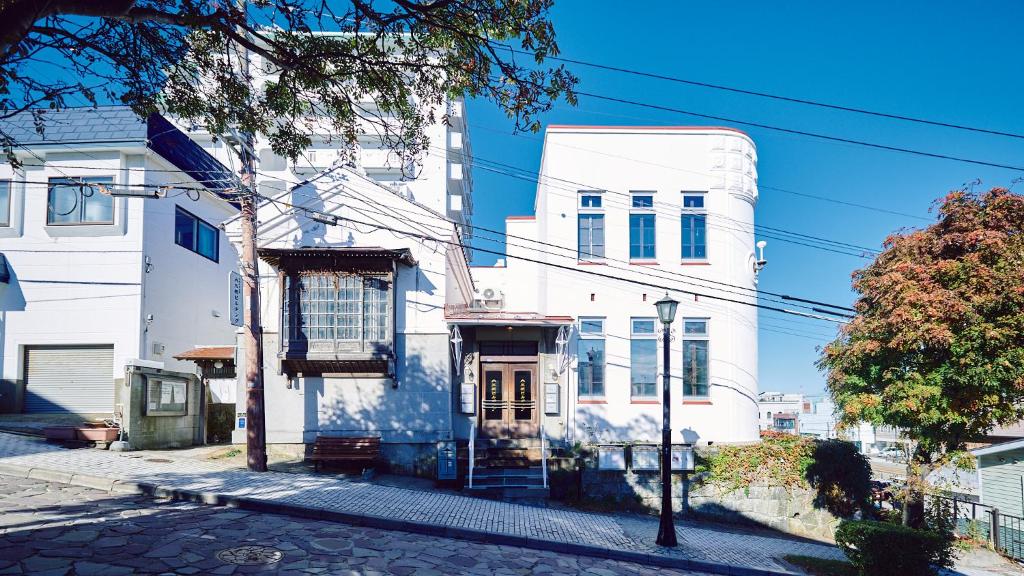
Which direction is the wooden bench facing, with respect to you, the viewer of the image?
facing the viewer

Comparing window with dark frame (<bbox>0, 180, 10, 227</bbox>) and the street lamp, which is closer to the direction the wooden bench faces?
the street lamp

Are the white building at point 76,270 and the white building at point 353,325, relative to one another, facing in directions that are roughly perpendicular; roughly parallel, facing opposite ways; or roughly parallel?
roughly parallel

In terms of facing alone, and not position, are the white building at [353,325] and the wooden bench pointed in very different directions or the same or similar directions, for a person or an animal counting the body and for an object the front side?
same or similar directions

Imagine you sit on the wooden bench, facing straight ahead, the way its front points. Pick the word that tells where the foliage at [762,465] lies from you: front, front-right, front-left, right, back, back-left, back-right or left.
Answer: left

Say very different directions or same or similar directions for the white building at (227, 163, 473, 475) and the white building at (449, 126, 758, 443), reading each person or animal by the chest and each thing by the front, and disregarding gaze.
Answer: same or similar directions

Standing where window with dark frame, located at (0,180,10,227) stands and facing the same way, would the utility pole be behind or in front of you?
in front

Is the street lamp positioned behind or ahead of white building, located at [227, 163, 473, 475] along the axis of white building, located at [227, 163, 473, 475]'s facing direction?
ahead

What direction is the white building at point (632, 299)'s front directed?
toward the camera

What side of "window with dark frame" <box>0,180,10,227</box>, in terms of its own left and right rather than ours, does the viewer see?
front
